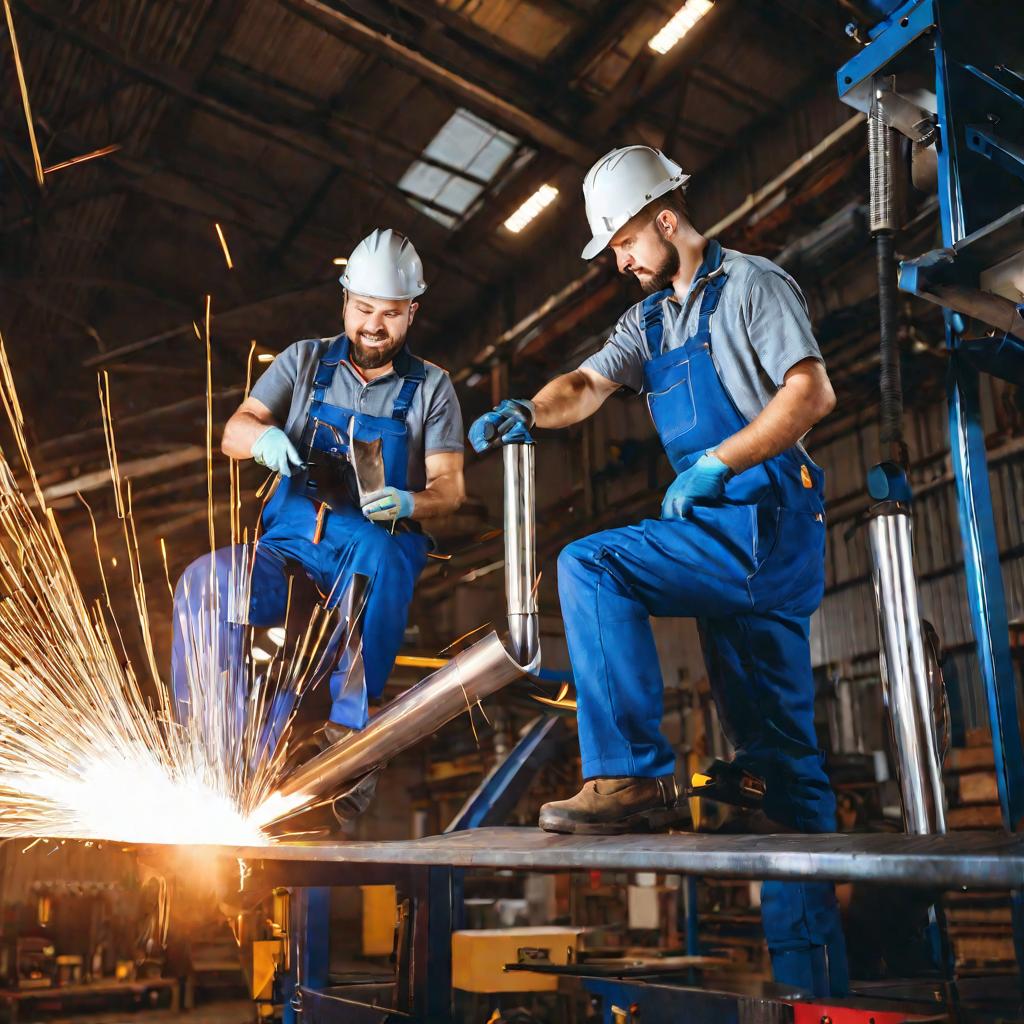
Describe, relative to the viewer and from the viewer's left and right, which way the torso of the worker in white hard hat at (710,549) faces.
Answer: facing the viewer and to the left of the viewer

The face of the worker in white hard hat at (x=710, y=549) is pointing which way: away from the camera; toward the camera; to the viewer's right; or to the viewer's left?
to the viewer's left

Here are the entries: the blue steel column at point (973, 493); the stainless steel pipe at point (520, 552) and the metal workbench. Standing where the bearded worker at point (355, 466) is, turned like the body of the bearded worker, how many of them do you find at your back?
0

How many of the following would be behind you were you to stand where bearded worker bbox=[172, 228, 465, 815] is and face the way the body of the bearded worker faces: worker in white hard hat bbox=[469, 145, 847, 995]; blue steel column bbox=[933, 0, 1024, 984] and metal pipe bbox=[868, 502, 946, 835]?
0

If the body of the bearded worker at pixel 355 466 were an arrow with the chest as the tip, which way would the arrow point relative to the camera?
toward the camera

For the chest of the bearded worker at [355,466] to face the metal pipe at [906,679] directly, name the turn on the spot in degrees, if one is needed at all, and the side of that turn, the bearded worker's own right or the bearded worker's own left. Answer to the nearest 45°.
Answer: approximately 45° to the bearded worker's own left

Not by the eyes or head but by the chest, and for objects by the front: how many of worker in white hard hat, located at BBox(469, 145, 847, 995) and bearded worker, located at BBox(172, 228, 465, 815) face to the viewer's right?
0

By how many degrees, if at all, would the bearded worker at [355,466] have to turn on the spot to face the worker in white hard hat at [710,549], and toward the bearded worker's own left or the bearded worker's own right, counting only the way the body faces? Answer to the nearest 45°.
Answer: approximately 45° to the bearded worker's own left

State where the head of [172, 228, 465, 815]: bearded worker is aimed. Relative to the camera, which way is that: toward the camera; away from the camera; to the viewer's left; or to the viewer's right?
toward the camera

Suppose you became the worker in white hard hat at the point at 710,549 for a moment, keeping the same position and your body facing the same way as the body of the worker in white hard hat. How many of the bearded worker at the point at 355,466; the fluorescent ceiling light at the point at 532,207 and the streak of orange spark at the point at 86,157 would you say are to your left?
0

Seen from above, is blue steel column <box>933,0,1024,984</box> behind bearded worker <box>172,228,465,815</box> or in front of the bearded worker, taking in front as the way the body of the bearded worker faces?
in front
